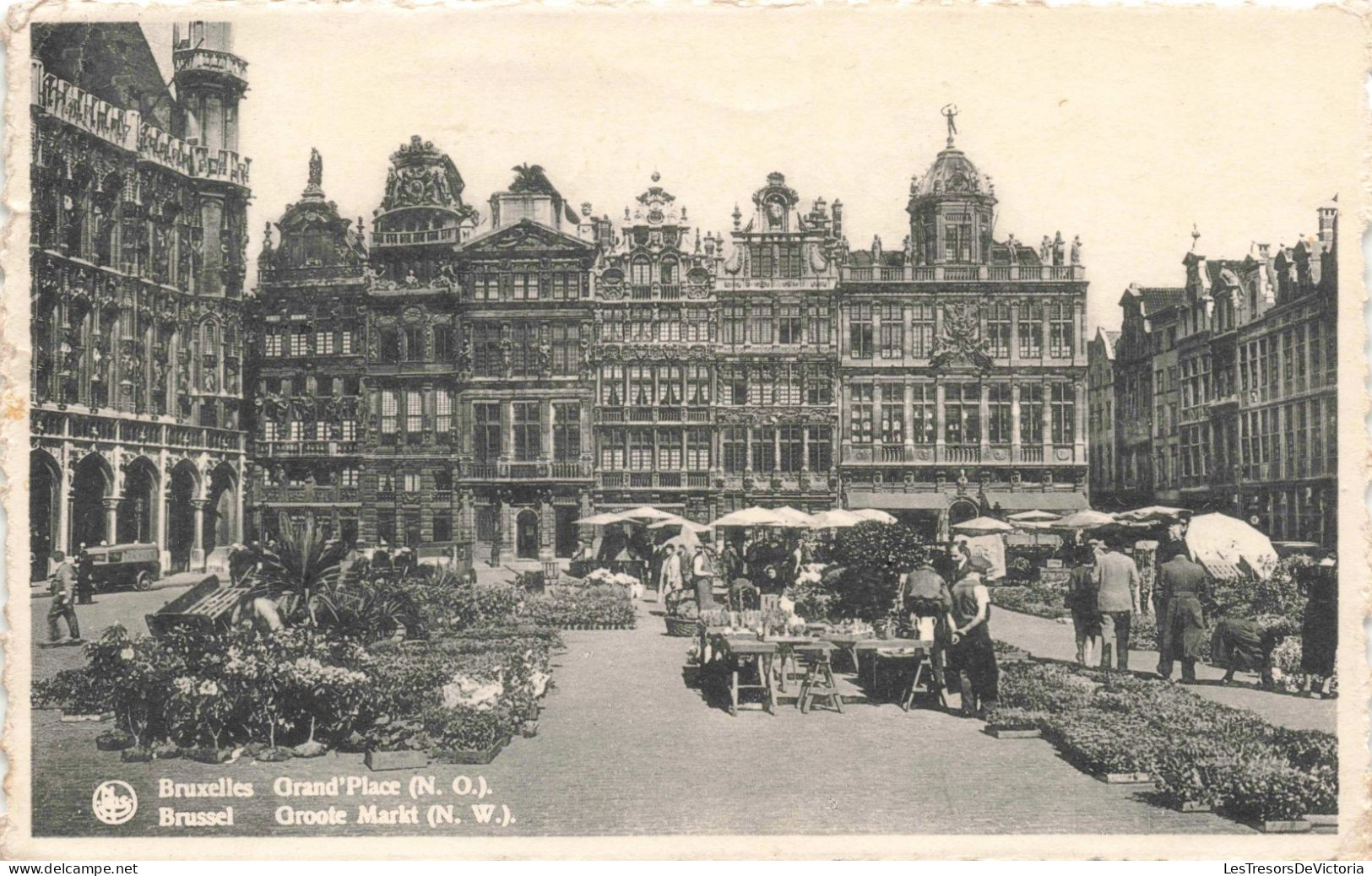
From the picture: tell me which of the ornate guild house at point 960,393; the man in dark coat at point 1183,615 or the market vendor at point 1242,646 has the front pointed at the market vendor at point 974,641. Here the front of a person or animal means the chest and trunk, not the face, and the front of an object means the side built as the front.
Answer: the ornate guild house

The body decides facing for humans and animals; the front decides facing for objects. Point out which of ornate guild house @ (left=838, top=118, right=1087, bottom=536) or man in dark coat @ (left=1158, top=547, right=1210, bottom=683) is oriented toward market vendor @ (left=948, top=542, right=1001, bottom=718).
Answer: the ornate guild house

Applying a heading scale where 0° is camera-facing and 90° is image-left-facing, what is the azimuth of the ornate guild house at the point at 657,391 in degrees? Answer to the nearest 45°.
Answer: approximately 0°

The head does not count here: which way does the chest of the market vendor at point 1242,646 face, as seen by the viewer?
to the viewer's right

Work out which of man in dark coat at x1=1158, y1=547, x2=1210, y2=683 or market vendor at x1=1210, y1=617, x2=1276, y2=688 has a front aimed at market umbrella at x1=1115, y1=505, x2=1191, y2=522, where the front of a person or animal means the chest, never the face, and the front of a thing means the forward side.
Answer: the man in dark coat

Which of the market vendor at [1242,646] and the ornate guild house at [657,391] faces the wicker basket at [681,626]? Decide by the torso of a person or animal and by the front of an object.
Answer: the ornate guild house

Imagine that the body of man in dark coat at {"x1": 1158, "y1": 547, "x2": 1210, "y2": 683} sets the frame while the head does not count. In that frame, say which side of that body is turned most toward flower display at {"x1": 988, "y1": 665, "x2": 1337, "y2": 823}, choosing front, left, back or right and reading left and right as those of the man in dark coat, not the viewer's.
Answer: back

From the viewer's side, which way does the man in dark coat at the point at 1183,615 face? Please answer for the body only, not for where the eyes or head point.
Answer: away from the camera
